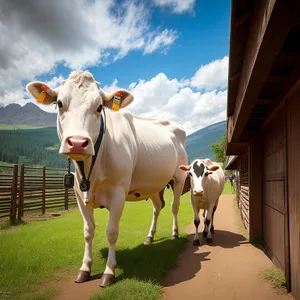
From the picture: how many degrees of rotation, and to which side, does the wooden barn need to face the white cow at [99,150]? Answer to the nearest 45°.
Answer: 0° — it already faces it

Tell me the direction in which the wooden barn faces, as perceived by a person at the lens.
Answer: facing to the left of the viewer

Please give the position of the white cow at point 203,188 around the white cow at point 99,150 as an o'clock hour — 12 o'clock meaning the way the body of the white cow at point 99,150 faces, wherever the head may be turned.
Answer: the white cow at point 203,188 is roughly at 6 o'clock from the white cow at point 99,150.

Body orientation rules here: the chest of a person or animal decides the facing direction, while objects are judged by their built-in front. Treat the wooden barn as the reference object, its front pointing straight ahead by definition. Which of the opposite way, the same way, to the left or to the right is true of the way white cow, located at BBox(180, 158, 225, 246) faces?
to the left

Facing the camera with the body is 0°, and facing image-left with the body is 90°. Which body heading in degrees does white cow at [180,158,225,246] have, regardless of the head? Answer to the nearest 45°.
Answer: approximately 0°

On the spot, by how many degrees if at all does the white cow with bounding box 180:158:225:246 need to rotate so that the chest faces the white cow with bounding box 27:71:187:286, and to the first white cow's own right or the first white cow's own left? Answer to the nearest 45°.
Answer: approximately 45° to the first white cow's own right

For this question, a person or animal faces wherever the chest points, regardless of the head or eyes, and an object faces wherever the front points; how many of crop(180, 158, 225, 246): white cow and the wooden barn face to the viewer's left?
1
